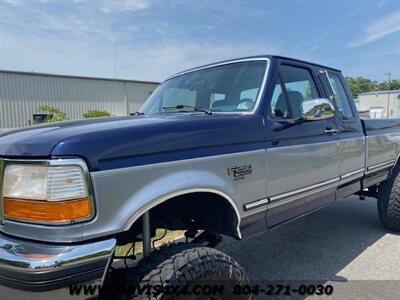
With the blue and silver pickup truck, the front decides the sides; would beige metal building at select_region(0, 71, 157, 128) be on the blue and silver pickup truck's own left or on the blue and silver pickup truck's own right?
on the blue and silver pickup truck's own right

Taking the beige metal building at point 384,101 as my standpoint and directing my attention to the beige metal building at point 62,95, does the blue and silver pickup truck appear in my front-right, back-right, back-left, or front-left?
front-left

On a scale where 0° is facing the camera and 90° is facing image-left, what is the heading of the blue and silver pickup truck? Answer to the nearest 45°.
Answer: approximately 45°

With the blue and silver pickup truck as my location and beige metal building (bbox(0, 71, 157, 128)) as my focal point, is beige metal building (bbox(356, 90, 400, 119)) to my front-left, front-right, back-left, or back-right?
front-right

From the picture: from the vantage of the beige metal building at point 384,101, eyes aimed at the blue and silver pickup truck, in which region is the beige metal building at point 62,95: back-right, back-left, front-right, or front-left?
front-right

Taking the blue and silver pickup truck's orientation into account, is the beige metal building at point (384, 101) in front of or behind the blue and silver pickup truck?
behind
